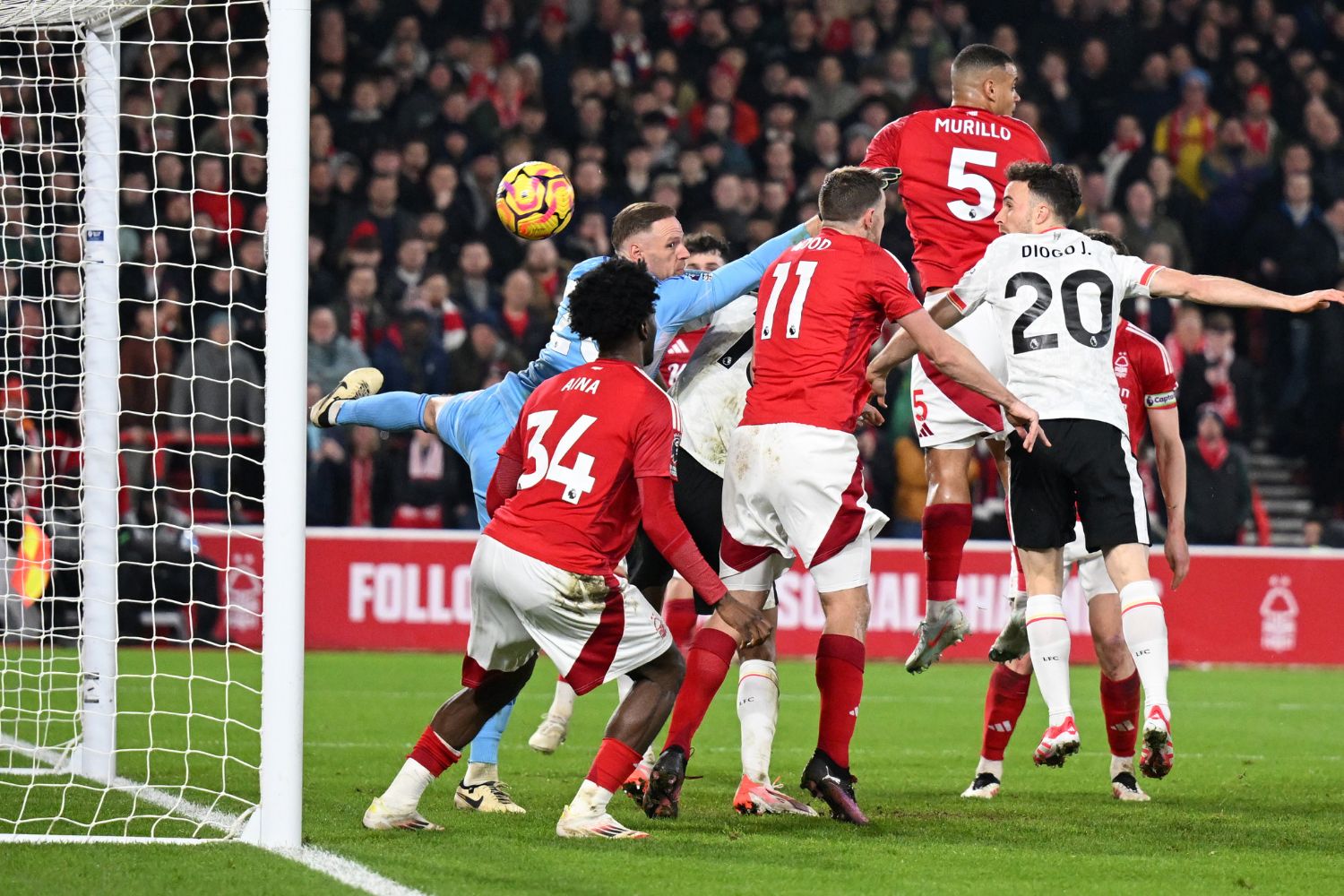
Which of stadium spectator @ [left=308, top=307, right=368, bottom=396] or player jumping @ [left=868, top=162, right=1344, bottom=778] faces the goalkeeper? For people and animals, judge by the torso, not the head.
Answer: the stadium spectator

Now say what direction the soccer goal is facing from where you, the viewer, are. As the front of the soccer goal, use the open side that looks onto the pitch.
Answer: facing to the right of the viewer

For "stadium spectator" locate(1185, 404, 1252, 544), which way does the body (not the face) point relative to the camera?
toward the camera

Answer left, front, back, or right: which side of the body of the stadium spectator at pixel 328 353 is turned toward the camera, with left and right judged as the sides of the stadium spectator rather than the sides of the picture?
front

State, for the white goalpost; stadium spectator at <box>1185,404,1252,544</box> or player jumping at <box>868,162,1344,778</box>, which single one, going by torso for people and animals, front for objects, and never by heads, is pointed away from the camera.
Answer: the player jumping

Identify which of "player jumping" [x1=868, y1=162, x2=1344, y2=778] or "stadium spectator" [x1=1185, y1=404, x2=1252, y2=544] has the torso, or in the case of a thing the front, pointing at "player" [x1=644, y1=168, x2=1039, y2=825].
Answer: the stadium spectator

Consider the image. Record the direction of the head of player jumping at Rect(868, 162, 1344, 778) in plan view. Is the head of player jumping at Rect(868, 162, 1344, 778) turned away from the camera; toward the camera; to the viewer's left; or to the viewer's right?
to the viewer's left

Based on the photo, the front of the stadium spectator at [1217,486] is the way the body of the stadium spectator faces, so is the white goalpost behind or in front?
in front

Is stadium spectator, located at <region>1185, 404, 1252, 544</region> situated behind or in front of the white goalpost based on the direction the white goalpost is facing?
in front

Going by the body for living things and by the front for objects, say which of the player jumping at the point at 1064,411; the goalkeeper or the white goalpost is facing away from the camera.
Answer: the player jumping
